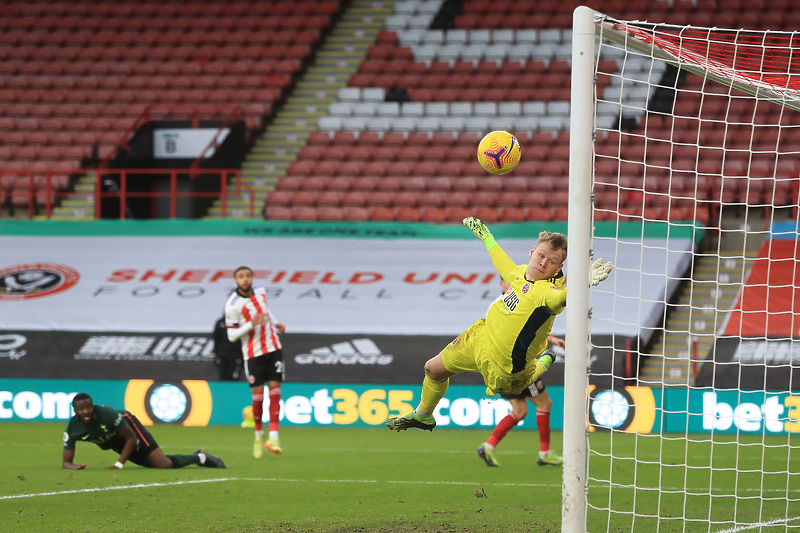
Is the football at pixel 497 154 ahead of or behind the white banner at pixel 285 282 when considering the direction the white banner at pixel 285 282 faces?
ahead

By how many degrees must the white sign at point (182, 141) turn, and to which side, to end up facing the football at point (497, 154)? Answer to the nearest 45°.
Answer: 0° — it already faces it

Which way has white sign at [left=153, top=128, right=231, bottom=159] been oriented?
toward the camera

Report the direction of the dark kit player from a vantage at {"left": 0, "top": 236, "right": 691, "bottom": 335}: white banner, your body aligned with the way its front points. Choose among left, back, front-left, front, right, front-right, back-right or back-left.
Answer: front

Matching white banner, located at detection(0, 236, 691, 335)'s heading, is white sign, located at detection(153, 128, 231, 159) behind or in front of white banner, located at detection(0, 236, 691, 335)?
behind

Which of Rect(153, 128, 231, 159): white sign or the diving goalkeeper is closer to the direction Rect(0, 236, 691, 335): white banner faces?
the diving goalkeeper

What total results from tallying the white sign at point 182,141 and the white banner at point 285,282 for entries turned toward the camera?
2

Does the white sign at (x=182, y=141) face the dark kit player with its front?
yes

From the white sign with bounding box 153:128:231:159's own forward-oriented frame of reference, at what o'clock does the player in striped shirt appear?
The player in striped shirt is roughly at 12 o'clock from the white sign.

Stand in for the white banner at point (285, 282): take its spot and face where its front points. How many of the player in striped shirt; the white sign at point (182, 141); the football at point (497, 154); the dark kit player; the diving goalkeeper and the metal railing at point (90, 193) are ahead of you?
4

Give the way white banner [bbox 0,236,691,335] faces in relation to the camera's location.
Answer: facing the viewer
